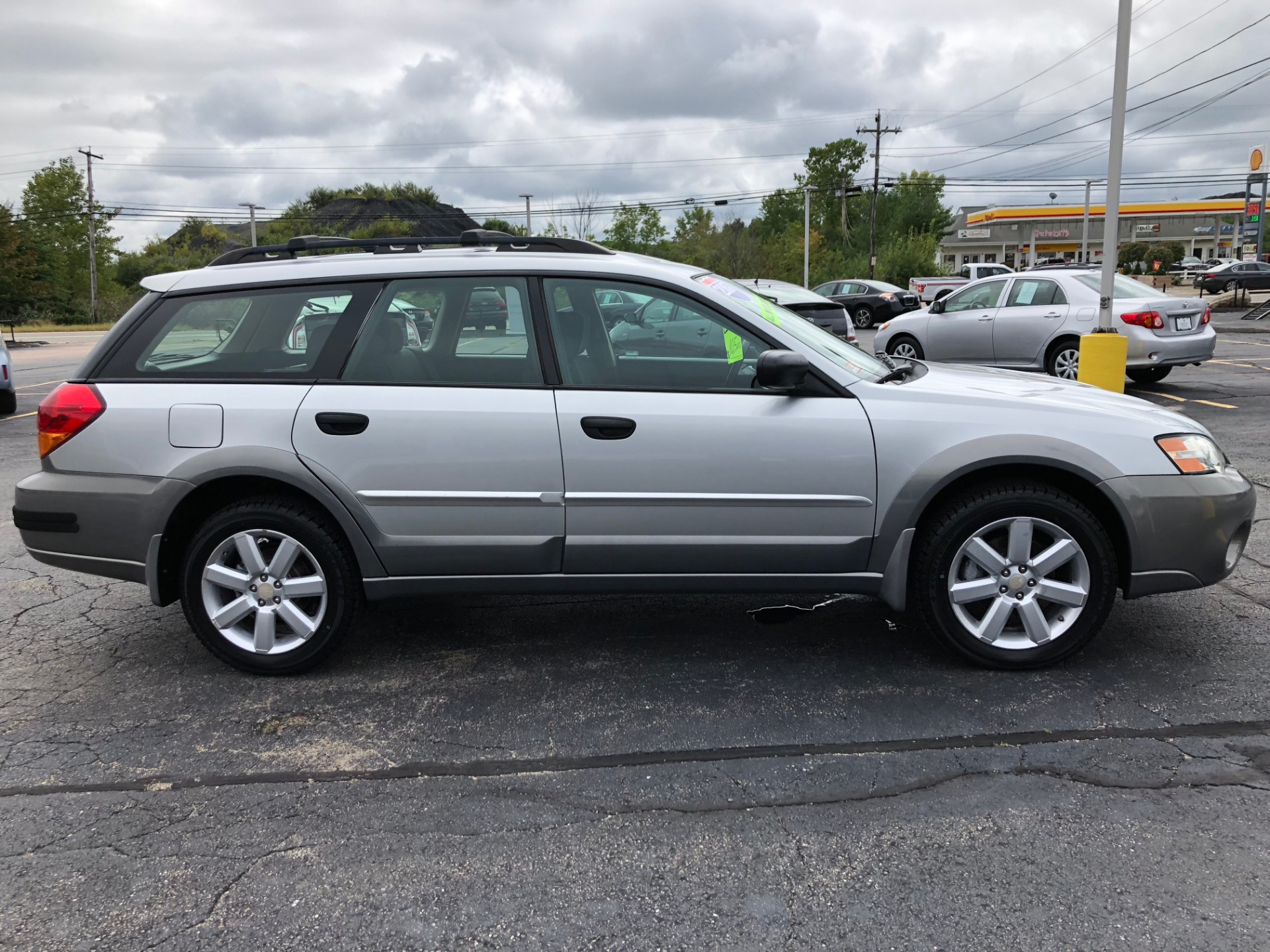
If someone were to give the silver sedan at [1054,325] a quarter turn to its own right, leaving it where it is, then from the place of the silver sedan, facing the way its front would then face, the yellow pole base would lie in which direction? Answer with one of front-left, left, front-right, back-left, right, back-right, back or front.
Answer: back-right

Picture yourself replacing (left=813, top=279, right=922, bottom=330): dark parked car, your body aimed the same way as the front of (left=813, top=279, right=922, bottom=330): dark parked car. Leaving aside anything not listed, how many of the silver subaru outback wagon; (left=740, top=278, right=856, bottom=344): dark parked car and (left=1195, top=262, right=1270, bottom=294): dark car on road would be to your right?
1

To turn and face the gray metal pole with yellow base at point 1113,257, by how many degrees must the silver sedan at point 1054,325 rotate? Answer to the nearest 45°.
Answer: approximately 135° to its left

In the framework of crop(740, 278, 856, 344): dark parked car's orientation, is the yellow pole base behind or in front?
behind

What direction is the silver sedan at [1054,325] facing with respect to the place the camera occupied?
facing away from the viewer and to the left of the viewer

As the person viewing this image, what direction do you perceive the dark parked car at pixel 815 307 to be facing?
facing away from the viewer and to the left of the viewer

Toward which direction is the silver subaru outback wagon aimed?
to the viewer's right

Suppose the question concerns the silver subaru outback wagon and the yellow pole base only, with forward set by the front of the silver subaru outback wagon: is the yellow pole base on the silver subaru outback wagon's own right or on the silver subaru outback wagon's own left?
on the silver subaru outback wagon's own left
